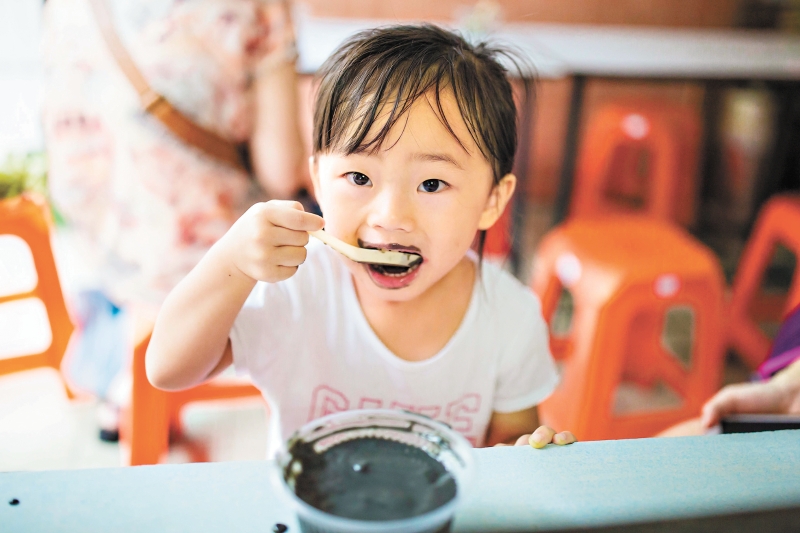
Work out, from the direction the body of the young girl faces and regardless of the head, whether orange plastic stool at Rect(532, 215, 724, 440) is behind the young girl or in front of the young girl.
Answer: behind

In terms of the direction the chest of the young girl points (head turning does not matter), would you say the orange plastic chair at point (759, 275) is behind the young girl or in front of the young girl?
behind

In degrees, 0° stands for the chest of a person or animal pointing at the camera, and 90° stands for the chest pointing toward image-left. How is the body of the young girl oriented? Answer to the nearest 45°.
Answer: approximately 0°

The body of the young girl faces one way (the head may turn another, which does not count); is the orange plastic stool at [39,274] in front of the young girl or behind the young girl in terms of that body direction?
behind

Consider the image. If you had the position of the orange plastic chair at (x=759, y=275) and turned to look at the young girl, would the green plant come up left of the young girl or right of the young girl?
right
